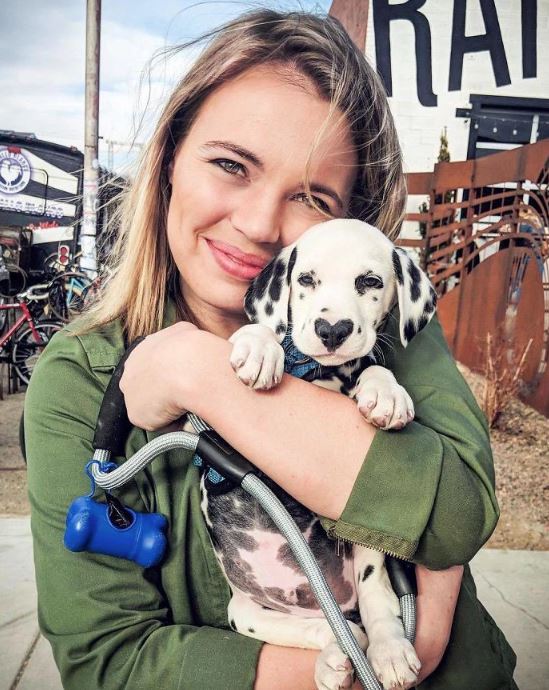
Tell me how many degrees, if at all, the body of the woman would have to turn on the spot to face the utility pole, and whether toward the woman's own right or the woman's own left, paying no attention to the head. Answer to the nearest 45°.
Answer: approximately 180°

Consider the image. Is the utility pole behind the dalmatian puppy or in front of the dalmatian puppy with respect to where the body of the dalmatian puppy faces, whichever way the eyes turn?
behind

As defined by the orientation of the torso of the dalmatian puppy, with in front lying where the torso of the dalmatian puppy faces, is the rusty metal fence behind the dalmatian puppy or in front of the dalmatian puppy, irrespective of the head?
behind

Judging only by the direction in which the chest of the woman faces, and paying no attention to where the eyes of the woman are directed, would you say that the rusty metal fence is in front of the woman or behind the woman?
behind

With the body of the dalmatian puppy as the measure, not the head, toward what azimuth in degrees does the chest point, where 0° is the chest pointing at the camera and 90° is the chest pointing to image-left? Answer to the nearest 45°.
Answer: approximately 0°

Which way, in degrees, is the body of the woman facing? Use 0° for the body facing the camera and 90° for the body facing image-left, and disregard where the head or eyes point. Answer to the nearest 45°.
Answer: approximately 0°

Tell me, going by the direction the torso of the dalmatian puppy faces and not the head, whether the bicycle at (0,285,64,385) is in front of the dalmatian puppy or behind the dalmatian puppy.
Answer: behind
